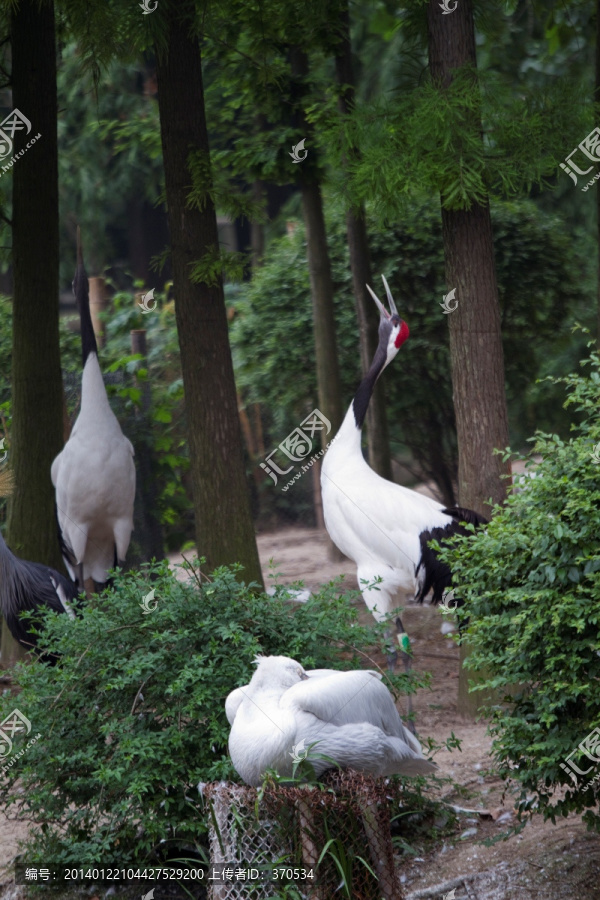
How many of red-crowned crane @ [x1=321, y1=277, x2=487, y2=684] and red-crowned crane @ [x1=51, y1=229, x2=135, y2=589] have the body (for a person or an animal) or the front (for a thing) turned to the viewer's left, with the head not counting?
1

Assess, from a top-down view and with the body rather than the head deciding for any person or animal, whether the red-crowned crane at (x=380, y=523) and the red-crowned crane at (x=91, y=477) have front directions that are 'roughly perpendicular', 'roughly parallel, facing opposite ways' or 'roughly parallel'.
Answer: roughly perpendicular

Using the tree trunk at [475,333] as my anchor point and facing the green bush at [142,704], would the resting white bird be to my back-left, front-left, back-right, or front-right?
front-left

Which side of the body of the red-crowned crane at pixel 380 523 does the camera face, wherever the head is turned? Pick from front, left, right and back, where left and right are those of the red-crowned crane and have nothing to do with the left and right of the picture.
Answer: left

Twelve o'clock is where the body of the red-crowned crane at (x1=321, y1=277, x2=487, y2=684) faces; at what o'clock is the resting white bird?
The resting white bird is roughly at 9 o'clock from the red-crowned crane.

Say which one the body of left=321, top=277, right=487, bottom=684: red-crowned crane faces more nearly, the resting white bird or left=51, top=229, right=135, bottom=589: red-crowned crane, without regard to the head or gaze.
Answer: the red-crowned crane
